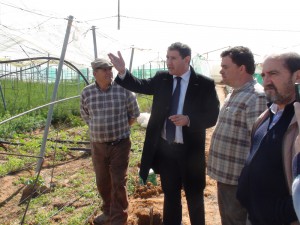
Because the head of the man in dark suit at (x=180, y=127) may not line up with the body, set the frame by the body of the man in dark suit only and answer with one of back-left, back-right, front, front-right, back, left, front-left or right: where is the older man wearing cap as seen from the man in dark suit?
right

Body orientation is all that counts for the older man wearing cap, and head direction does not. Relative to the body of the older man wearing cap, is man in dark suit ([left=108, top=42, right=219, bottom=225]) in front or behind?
in front

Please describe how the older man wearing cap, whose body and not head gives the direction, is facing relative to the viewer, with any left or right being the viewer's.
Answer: facing the viewer

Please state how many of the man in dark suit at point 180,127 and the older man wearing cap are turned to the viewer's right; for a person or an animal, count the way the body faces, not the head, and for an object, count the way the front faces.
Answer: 0

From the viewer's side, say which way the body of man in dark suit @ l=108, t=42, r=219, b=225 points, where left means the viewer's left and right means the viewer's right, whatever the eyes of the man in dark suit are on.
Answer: facing the viewer and to the left of the viewer
